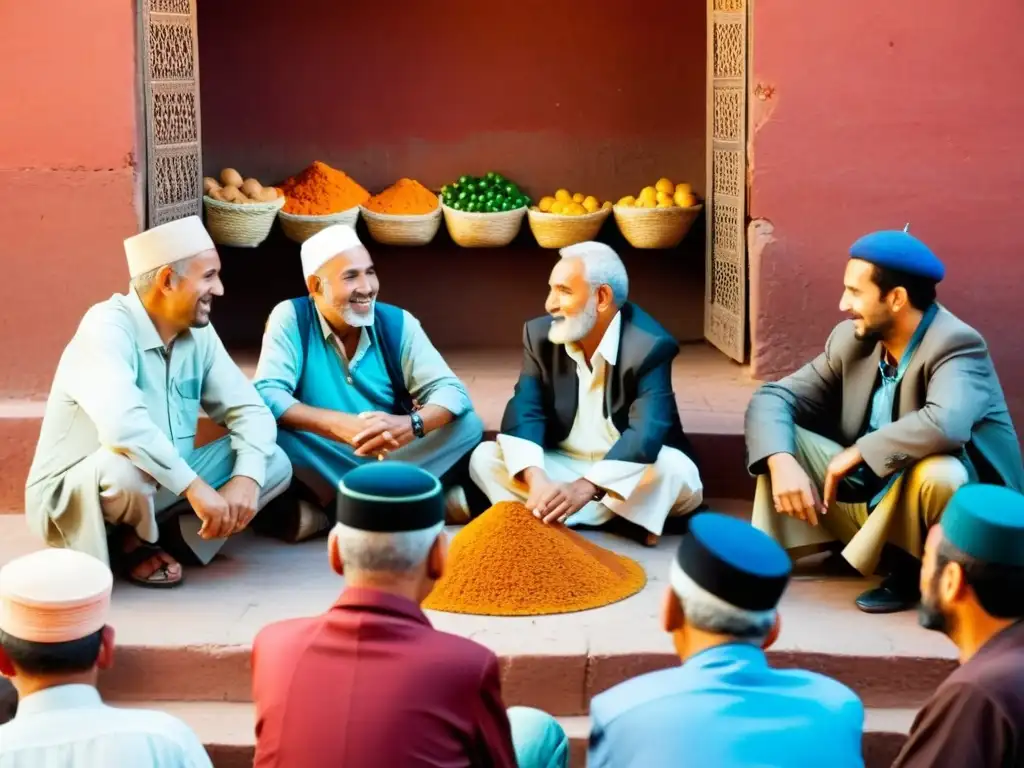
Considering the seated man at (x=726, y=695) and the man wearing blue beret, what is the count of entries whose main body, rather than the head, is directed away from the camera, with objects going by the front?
1

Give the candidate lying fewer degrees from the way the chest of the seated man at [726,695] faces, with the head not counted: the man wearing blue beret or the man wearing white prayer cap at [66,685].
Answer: the man wearing blue beret

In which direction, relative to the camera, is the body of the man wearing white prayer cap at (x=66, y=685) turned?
away from the camera

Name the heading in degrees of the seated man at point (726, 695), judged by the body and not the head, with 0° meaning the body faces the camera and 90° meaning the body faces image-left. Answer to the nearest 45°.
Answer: approximately 180°

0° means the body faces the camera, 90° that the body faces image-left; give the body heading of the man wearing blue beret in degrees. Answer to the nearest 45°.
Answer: approximately 45°

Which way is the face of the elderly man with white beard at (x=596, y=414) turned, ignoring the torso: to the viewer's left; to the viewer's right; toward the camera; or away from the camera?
to the viewer's left

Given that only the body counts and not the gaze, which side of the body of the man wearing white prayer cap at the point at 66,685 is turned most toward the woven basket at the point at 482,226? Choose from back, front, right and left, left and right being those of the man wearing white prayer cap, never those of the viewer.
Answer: front

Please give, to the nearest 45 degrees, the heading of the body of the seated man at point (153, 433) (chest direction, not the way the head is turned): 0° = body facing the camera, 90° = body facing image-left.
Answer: approximately 315°

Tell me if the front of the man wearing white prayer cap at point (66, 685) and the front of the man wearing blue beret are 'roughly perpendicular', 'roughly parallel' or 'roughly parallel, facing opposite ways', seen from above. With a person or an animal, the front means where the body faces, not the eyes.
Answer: roughly perpendicular

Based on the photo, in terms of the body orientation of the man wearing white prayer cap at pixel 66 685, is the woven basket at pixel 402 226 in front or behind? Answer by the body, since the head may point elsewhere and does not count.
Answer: in front

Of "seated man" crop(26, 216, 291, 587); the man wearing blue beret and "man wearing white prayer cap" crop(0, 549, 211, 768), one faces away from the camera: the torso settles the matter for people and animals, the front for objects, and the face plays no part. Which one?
the man wearing white prayer cap

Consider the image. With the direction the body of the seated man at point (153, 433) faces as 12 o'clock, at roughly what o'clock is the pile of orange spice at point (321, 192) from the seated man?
The pile of orange spice is roughly at 8 o'clock from the seated man.

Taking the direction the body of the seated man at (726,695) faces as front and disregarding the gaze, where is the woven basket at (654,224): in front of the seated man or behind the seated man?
in front

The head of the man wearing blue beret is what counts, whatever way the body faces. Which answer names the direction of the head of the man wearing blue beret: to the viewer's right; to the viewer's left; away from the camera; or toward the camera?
to the viewer's left

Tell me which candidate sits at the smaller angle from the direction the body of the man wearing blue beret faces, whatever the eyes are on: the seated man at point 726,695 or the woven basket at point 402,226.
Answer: the seated man
